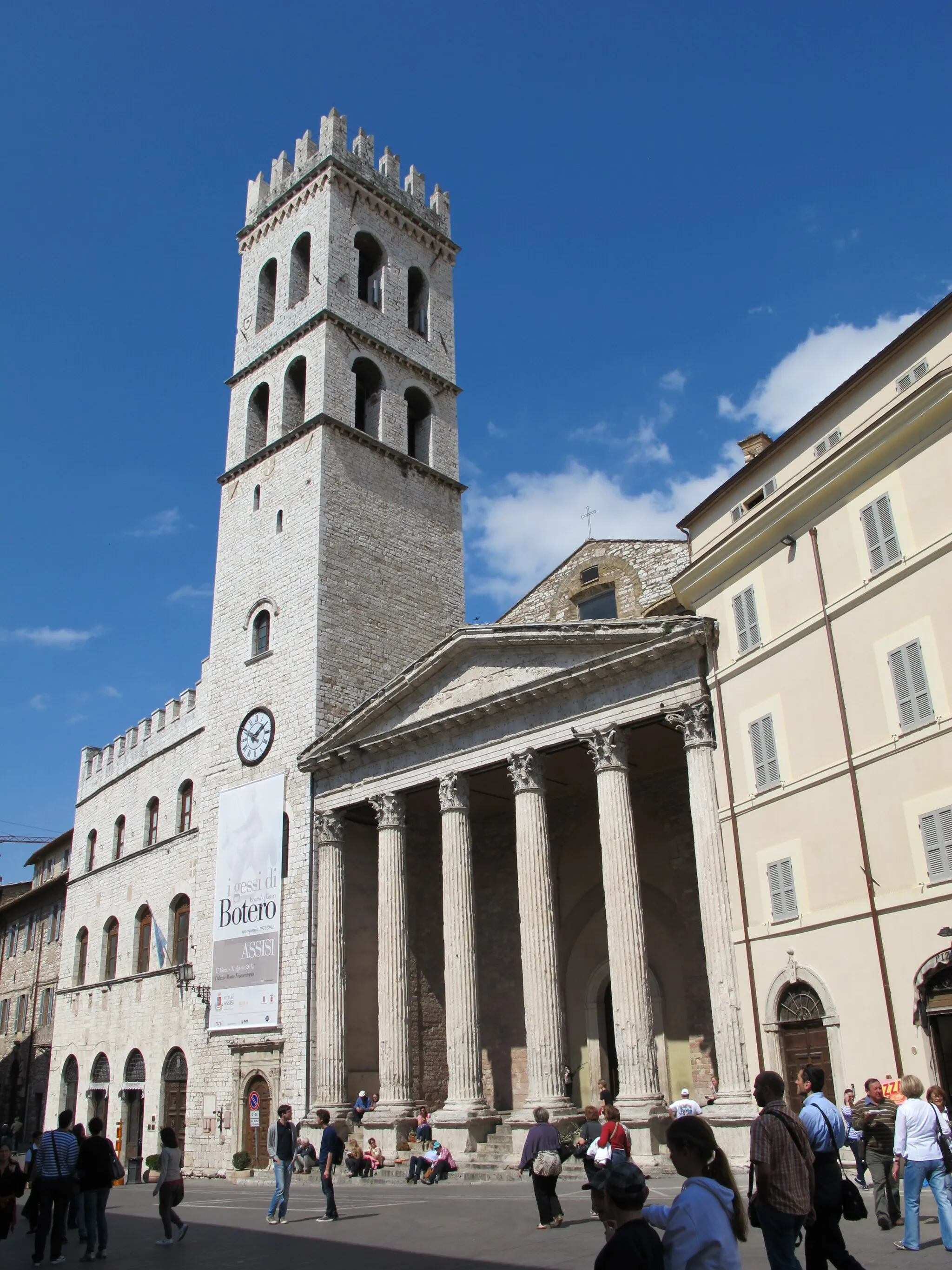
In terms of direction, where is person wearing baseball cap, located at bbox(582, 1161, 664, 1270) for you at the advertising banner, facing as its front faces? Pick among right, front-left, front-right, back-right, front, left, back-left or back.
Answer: front-left

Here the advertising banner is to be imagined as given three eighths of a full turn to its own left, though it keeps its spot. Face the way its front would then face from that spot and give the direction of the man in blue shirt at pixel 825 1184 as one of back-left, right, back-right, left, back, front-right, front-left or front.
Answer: right

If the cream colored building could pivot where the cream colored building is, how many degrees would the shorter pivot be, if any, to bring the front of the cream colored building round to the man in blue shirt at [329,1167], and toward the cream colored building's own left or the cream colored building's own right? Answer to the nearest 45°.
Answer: approximately 45° to the cream colored building's own right

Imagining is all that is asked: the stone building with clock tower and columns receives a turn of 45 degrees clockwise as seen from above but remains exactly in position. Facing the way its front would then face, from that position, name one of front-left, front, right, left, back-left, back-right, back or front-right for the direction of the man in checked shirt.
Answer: left

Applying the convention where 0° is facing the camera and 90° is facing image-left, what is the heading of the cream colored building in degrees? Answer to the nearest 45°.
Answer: approximately 45°

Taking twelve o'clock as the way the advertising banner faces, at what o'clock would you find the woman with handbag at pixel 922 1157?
The woman with handbag is roughly at 10 o'clock from the advertising banner.
